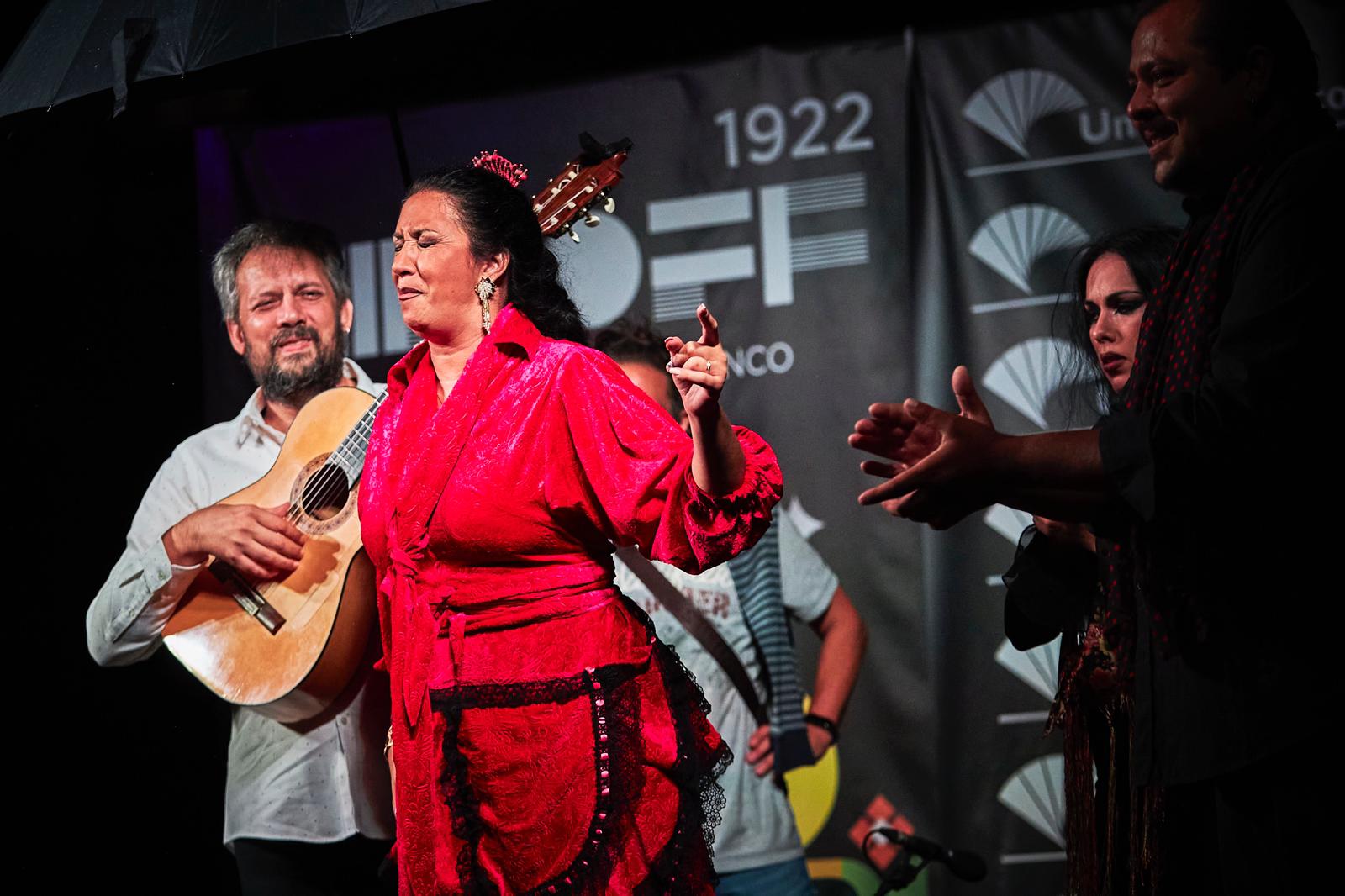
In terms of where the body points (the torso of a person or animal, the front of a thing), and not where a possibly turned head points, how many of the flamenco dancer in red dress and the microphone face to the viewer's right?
1

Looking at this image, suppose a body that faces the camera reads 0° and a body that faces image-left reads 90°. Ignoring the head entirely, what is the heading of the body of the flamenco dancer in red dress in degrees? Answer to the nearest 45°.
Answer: approximately 45°

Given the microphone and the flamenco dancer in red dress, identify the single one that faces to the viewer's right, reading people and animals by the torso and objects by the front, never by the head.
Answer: the microphone

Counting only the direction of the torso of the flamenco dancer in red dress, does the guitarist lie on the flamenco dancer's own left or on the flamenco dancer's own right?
on the flamenco dancer's own right

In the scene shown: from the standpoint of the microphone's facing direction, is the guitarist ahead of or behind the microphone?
behind

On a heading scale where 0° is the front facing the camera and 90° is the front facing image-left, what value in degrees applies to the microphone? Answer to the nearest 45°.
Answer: approximately 270°
